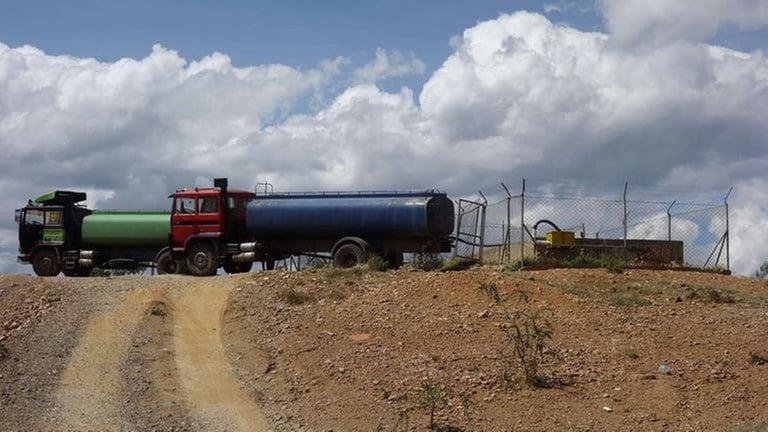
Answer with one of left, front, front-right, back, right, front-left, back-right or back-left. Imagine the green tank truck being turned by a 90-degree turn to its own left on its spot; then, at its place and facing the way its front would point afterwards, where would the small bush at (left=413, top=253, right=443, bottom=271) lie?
front-left

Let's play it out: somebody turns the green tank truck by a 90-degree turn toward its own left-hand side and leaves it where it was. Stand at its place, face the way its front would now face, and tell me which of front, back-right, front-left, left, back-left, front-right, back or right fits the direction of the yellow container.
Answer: front-left

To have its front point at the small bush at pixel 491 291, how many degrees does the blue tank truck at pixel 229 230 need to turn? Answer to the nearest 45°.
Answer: approximately 135° to its left

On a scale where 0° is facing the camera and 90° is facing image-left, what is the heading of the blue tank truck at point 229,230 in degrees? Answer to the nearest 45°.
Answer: approximately 90°

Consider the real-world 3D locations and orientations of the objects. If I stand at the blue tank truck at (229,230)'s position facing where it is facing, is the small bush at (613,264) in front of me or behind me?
behind

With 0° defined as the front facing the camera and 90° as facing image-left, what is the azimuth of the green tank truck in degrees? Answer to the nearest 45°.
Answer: approximately 90°

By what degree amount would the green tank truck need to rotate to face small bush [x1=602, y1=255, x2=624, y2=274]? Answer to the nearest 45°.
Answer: approximately 135° to its left

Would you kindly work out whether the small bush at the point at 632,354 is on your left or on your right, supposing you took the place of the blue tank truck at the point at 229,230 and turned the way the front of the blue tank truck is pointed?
on your left

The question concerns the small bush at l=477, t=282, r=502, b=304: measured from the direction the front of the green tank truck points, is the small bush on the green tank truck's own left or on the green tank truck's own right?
on the green tank truck's own left
